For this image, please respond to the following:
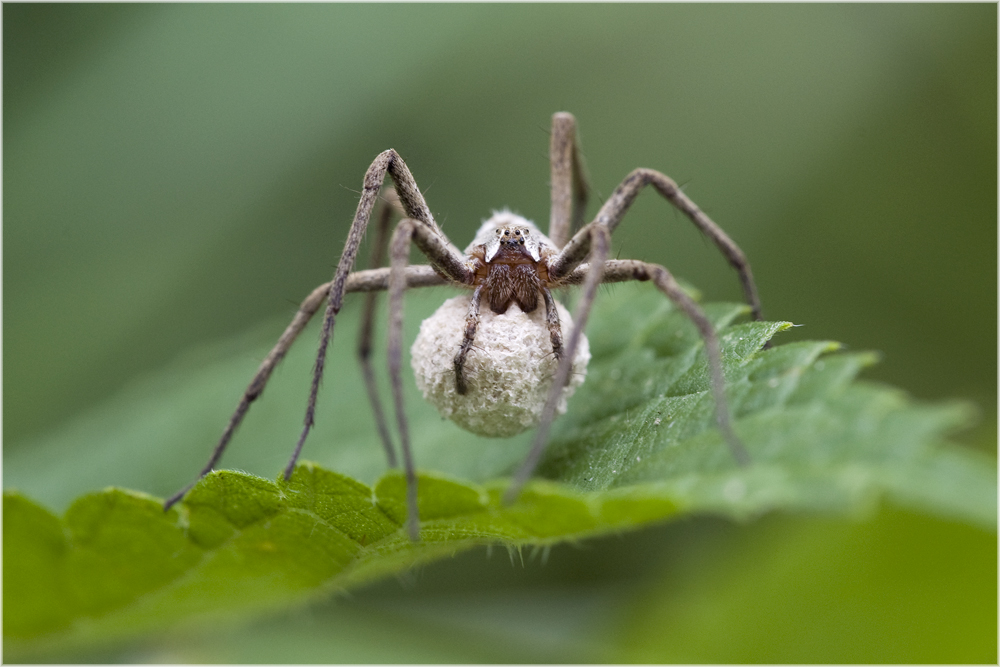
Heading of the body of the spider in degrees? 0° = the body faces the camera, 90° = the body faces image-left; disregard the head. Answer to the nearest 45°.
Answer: approximately 0°
